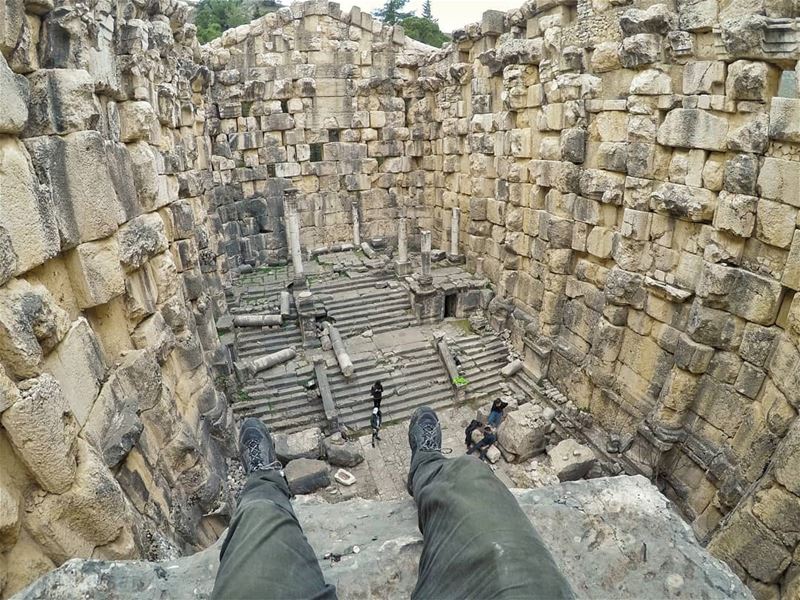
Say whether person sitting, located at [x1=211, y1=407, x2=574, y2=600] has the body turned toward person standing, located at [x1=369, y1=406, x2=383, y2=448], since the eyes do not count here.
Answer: yes

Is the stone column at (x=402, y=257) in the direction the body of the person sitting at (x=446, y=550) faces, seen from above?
yes

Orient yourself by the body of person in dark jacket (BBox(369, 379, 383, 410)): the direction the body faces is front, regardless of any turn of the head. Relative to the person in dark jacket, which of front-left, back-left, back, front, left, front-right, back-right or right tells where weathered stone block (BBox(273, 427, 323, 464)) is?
back-left

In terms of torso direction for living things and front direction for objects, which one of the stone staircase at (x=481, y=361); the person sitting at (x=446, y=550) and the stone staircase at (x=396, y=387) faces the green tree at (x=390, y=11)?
the person sitting

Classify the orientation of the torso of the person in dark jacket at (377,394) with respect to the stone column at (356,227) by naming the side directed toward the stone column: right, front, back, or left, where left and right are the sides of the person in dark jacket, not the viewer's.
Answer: front

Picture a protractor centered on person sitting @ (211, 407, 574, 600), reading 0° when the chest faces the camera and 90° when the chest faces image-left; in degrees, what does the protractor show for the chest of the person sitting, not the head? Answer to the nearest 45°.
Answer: approximately 180°

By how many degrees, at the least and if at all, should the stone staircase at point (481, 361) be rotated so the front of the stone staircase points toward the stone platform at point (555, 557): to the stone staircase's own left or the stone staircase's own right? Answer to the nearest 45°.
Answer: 0° — it already faces it

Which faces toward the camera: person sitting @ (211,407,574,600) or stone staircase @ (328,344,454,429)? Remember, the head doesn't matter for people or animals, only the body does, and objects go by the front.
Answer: the stone staircase

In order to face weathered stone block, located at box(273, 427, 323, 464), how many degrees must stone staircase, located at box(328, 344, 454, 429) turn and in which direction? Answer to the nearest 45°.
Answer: approximately 45° to its right

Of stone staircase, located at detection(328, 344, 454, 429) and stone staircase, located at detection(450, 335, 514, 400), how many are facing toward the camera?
2

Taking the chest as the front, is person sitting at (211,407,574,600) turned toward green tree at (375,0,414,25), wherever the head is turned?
yes

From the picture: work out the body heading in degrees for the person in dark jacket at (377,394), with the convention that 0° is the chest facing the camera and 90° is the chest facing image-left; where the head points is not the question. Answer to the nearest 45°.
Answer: approximately 180°

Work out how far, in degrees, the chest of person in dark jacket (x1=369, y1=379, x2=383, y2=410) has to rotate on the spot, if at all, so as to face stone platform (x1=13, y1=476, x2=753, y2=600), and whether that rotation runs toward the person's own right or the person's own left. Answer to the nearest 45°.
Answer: approximately 180°

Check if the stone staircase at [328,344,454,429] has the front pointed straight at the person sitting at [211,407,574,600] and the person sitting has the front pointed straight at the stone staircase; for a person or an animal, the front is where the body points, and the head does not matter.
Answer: yes

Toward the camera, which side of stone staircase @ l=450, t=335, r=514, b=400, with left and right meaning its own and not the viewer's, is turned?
front

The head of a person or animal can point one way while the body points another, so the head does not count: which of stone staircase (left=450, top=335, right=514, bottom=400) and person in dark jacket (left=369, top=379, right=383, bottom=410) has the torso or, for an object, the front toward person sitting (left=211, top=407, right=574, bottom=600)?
the stone staircase
